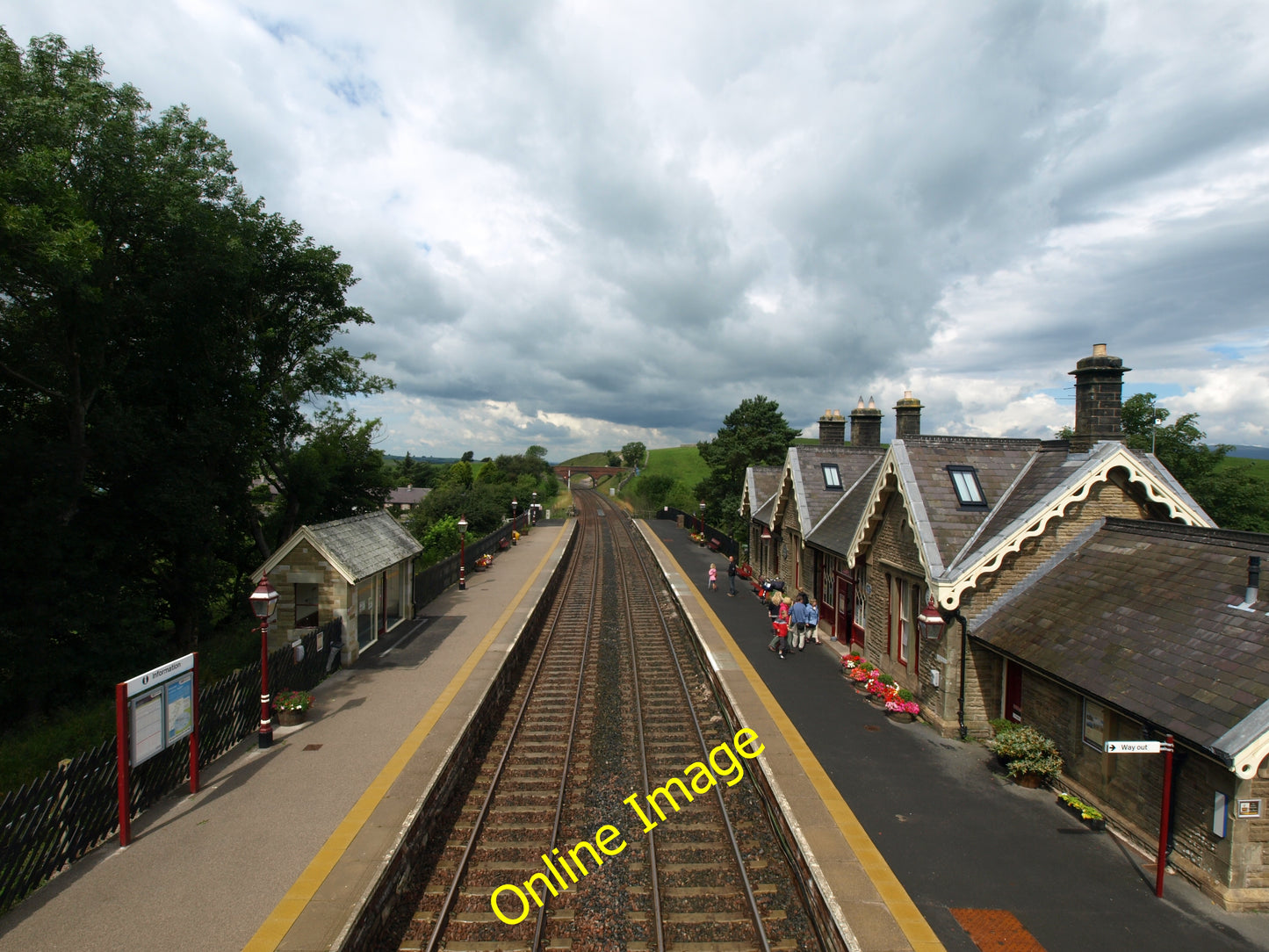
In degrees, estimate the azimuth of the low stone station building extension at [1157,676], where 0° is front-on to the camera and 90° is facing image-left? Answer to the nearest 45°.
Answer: approximately 45°

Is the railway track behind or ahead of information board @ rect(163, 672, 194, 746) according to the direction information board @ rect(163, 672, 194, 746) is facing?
ahead

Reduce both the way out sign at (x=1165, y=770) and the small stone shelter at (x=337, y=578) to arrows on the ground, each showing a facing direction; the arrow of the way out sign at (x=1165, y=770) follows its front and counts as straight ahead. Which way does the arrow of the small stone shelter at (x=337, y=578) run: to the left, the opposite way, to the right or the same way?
to the left

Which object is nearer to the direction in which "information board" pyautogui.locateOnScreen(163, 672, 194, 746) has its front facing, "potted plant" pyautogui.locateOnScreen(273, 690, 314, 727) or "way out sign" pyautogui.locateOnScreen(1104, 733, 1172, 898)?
the way out sign

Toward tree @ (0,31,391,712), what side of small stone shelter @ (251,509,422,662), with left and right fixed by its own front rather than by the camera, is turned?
back

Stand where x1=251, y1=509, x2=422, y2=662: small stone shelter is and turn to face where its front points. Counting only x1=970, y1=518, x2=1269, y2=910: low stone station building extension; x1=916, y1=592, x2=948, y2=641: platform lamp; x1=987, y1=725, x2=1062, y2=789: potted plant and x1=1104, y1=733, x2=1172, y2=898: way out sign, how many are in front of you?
4

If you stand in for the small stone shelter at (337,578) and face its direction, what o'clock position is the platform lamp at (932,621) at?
The platform lamp is roughly at 12 o'clock from the small stone shelter.

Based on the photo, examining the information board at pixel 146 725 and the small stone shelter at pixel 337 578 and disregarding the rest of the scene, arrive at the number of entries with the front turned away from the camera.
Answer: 0

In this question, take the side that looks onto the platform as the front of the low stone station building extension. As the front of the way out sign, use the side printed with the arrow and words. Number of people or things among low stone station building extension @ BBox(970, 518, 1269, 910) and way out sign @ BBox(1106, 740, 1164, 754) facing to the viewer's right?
0

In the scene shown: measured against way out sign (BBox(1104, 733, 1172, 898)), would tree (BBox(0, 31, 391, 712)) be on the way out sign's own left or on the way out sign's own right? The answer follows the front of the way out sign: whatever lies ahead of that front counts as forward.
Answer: on the way out sign's own right

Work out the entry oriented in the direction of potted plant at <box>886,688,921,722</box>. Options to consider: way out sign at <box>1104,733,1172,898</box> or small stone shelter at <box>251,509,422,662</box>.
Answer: the small stone shelter

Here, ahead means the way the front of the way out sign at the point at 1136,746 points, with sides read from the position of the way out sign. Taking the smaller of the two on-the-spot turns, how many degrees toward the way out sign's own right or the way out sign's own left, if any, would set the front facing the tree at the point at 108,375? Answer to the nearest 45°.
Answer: approximately 90° to the way out sign's own right

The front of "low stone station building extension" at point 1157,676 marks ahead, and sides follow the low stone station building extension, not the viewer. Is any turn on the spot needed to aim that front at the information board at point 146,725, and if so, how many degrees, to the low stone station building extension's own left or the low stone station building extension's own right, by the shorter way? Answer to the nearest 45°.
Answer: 0° — it already faces it

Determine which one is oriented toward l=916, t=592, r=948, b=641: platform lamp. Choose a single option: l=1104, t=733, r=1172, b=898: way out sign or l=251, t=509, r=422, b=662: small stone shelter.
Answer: the small stone shelter
